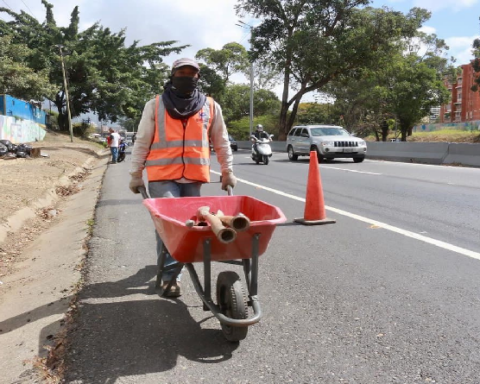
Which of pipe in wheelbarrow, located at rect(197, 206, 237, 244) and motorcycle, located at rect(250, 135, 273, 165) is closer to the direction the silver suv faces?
the pipe in wheelbarrow

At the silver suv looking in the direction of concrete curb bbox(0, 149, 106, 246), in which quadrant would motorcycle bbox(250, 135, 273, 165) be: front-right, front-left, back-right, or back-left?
front-right

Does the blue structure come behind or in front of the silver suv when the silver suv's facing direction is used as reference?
behind

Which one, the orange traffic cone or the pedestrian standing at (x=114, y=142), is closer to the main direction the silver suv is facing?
the orange traffic cone

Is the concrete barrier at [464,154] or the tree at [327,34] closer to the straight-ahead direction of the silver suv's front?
the concrete barrier

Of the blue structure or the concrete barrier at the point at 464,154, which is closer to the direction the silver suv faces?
the concrete barrier

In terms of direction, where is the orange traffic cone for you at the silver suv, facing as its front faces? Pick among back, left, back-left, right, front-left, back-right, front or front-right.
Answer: front-right

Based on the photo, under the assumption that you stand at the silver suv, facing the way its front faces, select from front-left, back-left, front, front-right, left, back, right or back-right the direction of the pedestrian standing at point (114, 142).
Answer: back-right

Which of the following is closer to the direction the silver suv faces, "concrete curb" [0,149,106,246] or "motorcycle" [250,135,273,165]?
the concrete curb

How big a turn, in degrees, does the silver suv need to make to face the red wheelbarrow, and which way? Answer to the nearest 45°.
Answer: approximately 45° to its right

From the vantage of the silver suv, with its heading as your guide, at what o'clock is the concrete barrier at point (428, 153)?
The concrete barrier is roughly at 10 o'clock from the silver suv.

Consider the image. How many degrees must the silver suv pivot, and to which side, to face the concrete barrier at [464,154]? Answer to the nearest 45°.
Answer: approximately 45° to its left

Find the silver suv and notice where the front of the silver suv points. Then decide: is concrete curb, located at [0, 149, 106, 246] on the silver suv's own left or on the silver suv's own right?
on the silver suv's own right
